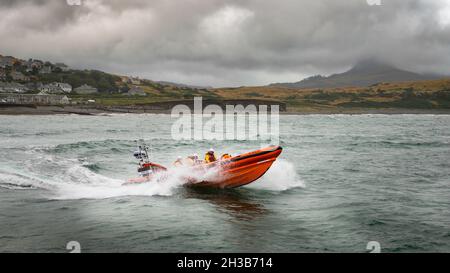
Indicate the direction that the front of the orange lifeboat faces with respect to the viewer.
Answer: facing to the right of the viewer
